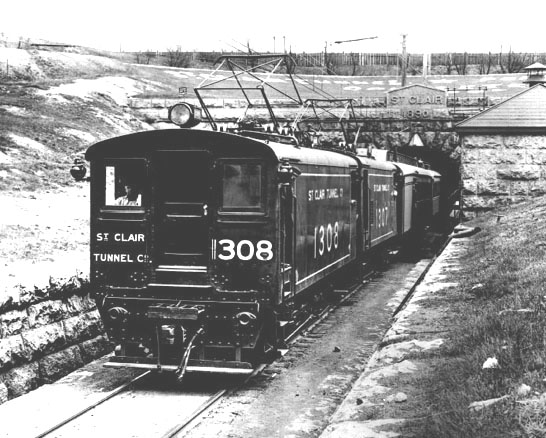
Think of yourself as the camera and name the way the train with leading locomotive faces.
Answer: facing the viewer and to the left of the viewer
